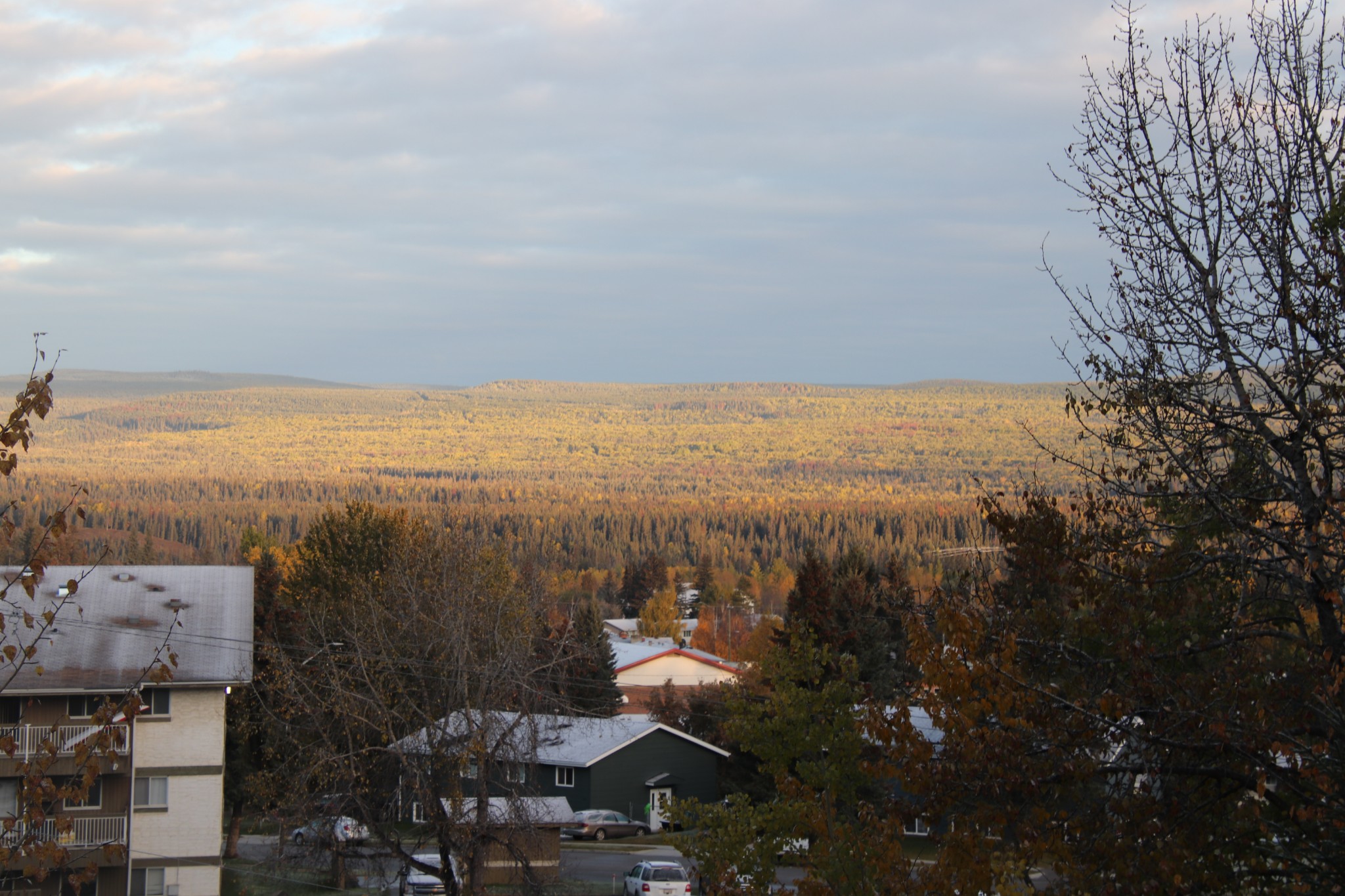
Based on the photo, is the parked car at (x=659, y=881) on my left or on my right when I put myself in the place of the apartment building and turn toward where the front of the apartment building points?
on my left

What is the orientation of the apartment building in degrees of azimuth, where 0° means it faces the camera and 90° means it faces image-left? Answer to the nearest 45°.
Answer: approximately 0°
